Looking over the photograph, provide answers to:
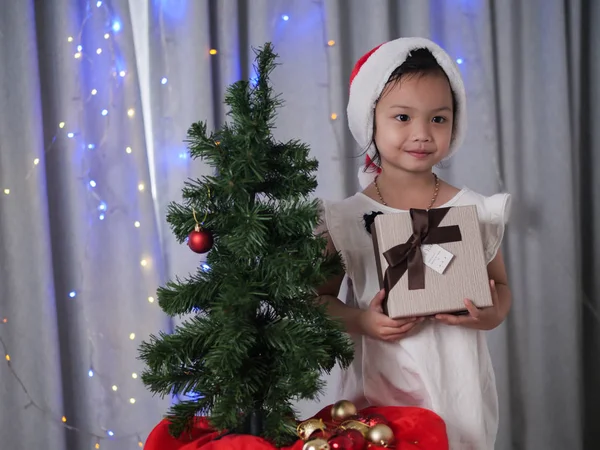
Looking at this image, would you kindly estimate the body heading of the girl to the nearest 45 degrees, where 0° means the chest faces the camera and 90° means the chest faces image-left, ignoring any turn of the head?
approximately 0°

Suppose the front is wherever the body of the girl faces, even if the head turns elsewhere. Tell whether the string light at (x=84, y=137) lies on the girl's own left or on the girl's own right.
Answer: on the girl's own right
